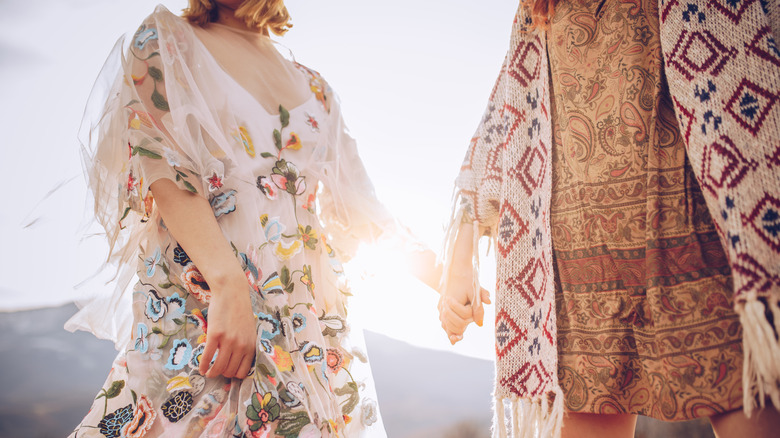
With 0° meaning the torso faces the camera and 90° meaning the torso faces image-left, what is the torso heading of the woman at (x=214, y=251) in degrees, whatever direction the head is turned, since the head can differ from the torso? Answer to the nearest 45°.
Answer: approximately 315°

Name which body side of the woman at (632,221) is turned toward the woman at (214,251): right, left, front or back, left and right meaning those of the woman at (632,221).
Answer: right

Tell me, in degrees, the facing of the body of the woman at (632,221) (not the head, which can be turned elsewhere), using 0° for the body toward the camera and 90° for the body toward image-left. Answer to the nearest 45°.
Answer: approximately 0°
